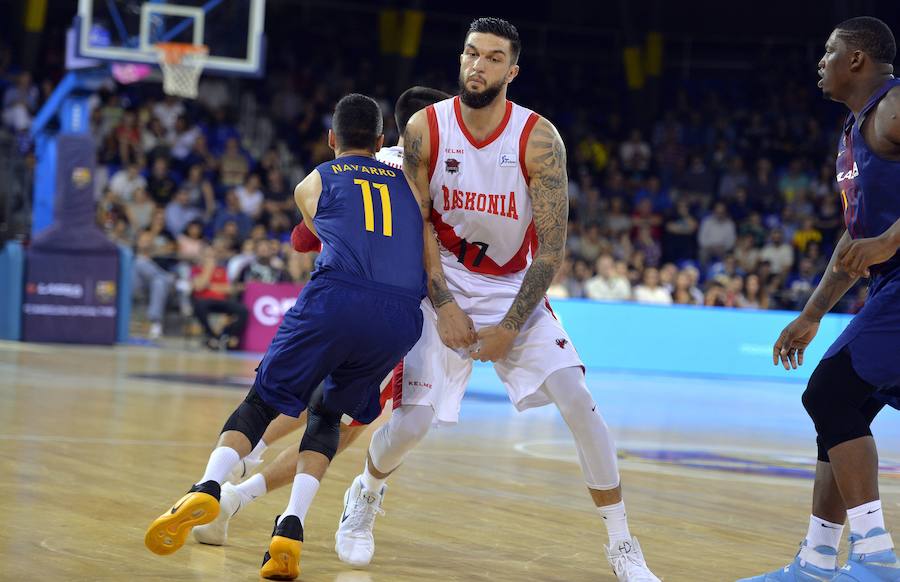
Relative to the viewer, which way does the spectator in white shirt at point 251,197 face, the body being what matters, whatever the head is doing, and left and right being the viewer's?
facing the viewer

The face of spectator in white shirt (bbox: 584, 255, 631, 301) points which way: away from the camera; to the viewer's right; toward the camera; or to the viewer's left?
toward the camera

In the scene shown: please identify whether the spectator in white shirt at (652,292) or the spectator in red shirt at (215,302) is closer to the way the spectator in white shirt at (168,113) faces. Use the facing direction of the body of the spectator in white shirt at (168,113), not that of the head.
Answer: the spectator in red shirt

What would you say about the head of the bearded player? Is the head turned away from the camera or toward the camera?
toward the camera

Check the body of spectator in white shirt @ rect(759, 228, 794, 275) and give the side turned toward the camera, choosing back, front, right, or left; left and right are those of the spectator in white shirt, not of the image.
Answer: front

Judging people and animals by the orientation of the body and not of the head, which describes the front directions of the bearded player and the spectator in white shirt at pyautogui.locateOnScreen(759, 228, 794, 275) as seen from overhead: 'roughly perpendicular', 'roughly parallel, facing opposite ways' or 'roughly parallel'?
roughly parallel

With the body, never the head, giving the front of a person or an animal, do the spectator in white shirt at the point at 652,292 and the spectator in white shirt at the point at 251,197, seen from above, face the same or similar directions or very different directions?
same or similar directions

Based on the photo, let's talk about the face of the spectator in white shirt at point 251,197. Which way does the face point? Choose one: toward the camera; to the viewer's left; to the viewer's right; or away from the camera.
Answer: toward the camera

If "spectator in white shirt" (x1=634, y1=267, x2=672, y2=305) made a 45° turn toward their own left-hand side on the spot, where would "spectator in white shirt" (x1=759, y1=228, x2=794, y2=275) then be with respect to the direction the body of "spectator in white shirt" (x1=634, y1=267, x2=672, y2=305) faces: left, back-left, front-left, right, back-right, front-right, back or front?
left

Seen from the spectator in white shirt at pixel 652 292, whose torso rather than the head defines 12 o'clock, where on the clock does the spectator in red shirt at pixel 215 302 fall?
The spectator in red shirt is roughly at 2 o'clock from the spectator in white shirt.

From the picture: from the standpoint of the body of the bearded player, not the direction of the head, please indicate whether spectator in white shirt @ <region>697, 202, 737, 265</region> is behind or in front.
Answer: behind

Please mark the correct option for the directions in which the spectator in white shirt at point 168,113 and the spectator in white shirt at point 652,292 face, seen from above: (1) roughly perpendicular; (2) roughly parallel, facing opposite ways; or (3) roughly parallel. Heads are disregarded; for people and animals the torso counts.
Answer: roughly parallel

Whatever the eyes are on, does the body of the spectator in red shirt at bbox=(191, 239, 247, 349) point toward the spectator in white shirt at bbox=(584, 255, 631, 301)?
no

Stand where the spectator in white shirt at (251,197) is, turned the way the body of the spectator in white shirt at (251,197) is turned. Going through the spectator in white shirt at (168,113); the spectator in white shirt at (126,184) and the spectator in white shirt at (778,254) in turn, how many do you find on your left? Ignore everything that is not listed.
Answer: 1

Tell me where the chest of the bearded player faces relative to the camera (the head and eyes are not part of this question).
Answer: toward the camera

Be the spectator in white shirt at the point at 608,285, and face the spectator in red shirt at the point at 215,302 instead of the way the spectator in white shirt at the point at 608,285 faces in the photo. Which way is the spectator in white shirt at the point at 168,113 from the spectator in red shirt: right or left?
right

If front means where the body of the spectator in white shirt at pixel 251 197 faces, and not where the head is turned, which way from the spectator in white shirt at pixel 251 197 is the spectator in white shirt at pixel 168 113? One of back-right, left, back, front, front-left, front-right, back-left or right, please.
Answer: back-right

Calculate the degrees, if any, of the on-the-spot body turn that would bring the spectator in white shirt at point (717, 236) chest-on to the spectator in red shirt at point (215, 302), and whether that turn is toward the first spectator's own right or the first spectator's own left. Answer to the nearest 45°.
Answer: approximately 45° to the first spectator's own right
